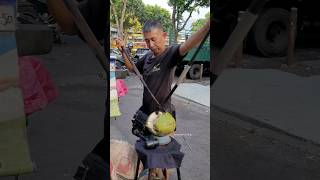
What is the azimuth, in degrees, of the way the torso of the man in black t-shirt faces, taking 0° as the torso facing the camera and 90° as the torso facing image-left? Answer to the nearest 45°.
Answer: approximately 45°
